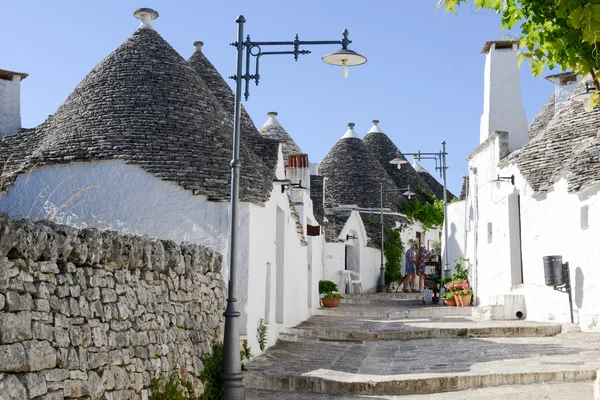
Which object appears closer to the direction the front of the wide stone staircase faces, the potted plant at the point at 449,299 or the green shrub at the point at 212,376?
the green shrub

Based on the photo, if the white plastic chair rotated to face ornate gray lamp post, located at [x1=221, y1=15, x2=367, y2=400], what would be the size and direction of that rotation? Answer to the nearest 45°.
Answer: approximately 45° to its right

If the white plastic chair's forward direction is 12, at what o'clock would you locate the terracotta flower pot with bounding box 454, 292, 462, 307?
The terracotta flower pot is roughly at 1 o'clock from the white plastic chair.

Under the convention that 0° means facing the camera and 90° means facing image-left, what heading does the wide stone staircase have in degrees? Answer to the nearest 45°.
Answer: approximately 0°

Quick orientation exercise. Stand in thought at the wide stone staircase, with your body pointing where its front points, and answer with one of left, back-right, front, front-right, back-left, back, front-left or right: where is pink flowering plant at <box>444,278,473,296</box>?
back

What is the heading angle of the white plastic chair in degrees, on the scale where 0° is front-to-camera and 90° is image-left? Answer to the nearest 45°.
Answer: approximately 315°

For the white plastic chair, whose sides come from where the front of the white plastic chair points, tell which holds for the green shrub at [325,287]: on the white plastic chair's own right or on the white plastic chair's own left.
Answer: on the white plastic chair's own right

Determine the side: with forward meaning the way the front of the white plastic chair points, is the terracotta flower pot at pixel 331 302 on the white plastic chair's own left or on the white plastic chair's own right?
on the white plastic chair's own right

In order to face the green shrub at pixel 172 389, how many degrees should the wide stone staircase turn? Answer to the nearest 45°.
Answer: approximately 45° to its right

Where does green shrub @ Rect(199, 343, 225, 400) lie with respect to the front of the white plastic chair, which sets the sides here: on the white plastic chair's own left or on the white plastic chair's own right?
on the white plastic chair's own right
